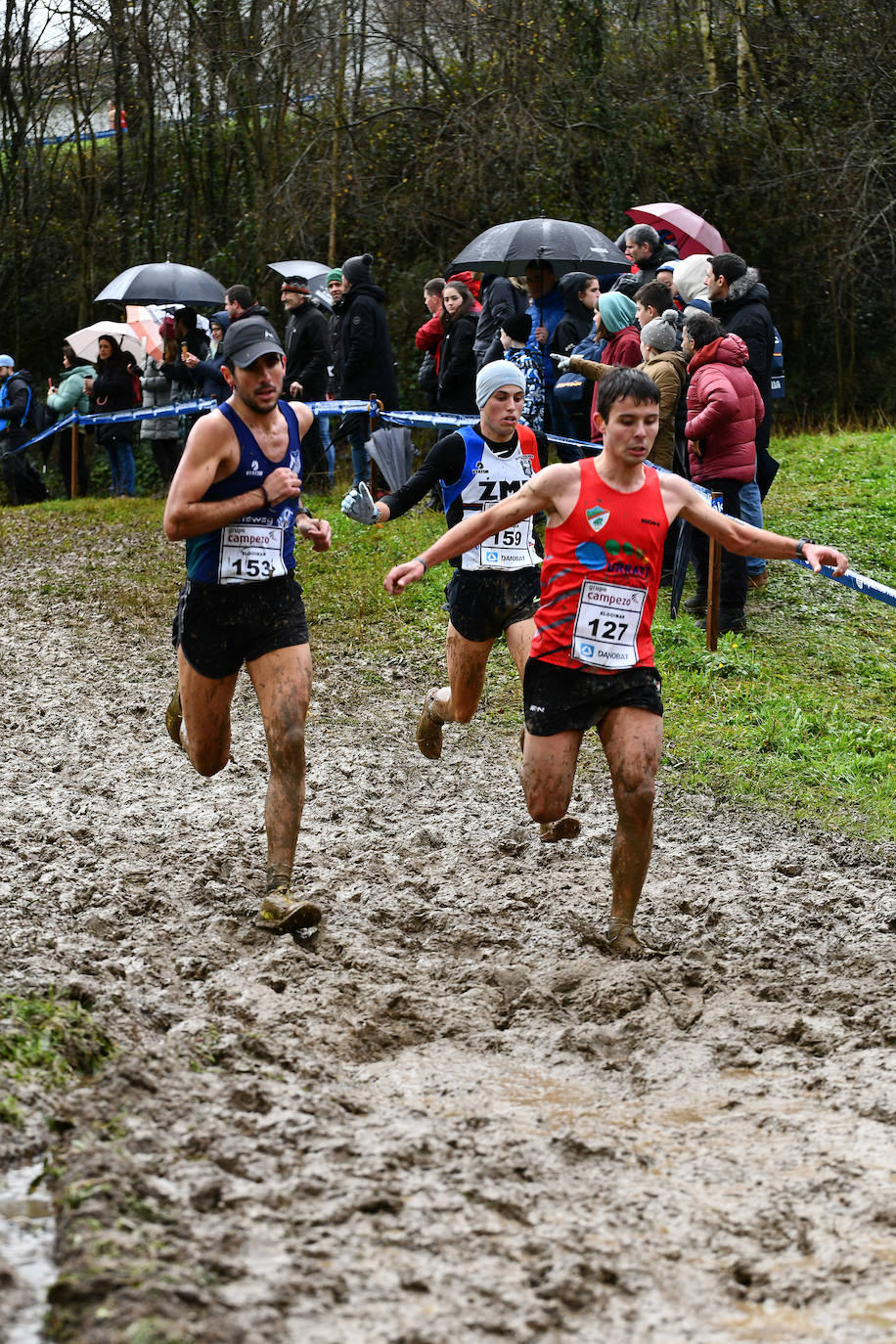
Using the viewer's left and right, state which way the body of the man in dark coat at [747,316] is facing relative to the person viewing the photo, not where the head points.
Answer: facing to the left of the viewer

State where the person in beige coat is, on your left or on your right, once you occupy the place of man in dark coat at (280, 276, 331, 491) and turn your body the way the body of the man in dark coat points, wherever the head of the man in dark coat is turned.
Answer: on your left

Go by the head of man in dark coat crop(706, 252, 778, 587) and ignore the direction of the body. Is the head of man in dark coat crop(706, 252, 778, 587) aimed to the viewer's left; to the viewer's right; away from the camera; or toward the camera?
to the viewer's left

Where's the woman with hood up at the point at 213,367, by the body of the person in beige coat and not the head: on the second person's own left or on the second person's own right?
on the second person's own right

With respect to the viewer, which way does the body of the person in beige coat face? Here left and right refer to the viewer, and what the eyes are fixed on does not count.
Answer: facing to the left of the viewer

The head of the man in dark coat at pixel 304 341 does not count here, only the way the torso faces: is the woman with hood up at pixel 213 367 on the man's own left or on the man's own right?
on the man's own right

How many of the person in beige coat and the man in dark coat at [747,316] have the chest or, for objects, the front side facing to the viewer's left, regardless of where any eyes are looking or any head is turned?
2
